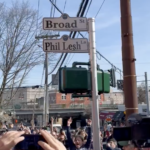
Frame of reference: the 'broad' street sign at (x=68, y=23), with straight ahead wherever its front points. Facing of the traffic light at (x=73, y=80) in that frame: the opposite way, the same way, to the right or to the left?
the opposite way

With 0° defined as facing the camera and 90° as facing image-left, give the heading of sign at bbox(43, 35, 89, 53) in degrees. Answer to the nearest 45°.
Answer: approximately 0°

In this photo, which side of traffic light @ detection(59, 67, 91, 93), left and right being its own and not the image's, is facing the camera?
back

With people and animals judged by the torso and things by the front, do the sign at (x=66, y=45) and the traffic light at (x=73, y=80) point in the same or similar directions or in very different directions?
very different directions

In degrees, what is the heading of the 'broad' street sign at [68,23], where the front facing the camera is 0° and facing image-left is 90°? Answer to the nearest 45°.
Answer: approximately 0°

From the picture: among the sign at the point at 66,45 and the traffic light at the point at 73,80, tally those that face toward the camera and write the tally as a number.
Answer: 1

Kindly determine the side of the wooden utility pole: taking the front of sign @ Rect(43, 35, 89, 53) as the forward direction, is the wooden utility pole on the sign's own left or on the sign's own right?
on the sign's own left

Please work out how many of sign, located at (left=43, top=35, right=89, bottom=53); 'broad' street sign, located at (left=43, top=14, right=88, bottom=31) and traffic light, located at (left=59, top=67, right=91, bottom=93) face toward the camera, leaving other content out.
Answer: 2

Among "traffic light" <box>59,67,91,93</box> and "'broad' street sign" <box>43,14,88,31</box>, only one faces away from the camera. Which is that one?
the traffic light
